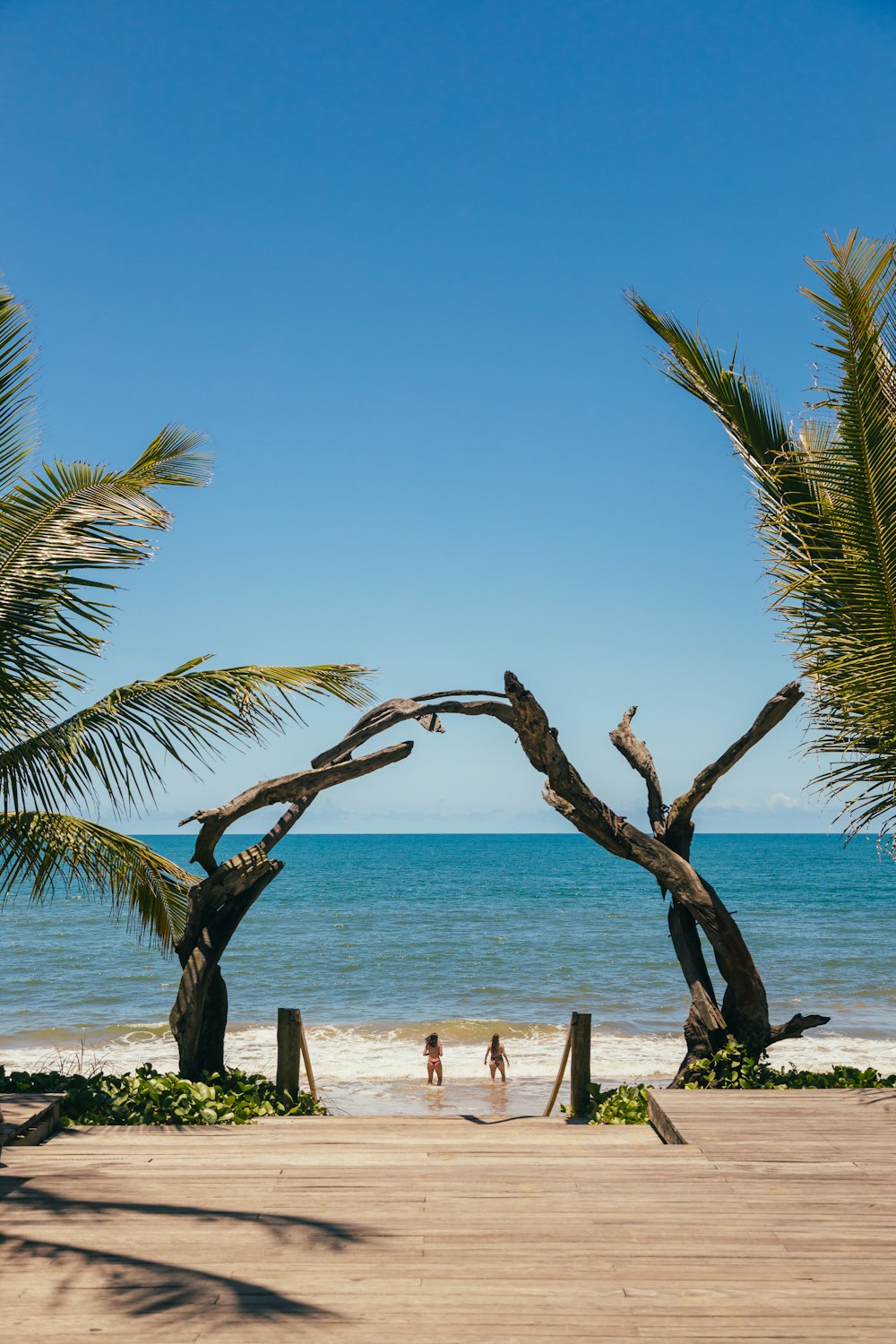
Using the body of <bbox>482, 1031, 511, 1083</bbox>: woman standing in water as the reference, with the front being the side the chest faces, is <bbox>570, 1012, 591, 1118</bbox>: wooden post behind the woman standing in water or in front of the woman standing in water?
behind

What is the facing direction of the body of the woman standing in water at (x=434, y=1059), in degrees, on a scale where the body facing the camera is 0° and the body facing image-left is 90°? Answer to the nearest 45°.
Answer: approximately 180°

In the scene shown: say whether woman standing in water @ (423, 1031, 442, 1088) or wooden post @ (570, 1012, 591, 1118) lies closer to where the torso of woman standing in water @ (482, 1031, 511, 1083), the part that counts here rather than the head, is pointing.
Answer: the woman standing in water

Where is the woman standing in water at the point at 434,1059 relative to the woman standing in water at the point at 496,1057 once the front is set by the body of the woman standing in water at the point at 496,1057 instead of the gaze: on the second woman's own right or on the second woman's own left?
on the second woman's own left

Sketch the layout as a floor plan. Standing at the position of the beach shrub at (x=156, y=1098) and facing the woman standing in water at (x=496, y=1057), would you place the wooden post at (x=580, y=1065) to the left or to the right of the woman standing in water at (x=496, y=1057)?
right

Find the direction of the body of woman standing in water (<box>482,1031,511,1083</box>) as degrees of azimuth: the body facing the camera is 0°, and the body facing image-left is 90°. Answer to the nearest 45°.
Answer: approximately 180°

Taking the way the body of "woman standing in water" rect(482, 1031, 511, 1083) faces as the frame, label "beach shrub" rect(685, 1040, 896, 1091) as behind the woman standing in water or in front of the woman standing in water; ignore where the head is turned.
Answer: behind

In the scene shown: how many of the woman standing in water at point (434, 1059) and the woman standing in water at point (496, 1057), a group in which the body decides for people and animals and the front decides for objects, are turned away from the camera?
2

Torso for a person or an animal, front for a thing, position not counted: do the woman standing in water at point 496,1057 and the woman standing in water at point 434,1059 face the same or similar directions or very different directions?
same or similar directions

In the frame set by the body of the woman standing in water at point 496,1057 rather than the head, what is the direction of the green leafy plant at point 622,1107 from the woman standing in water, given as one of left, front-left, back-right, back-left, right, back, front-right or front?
back
